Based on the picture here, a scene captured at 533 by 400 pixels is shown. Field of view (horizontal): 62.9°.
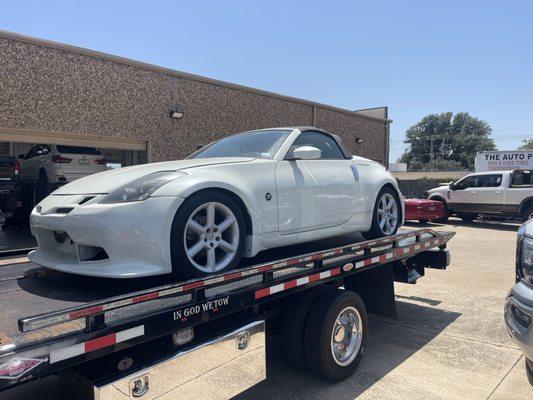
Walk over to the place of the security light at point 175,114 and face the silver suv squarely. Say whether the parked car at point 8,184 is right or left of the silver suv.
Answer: right

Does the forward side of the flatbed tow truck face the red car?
no

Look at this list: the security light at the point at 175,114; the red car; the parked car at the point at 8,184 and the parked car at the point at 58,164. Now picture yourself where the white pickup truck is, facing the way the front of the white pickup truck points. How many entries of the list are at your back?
0

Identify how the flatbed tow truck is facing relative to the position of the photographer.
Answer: facing the viewer and to the left of the viewer

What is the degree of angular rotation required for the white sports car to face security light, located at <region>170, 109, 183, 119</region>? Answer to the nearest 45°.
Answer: approximately 135° to its right

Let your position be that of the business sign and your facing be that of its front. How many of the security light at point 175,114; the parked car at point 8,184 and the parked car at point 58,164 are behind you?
0

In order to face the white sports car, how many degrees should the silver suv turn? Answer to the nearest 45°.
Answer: approximately 45° to its right

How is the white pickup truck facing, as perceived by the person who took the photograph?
facing to the left of the viewer

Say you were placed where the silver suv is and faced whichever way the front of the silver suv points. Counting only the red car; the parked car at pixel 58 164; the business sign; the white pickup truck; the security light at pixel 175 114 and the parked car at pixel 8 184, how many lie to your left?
0

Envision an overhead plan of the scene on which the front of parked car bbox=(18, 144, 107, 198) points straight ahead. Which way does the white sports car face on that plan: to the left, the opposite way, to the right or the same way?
to the left

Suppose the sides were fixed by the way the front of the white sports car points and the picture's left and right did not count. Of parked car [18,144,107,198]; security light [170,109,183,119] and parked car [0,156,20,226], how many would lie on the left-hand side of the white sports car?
0

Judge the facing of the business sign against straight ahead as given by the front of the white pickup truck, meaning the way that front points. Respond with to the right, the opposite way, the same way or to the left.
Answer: to the left

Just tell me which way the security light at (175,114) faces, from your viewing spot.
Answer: facing the viewer and to the right of the viewer

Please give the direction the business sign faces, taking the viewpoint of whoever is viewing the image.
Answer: facing the viewer

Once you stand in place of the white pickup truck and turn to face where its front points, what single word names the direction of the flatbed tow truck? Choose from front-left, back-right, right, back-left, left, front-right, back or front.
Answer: left

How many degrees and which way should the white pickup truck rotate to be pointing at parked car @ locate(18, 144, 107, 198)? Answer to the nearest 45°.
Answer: approximately 45° to its left

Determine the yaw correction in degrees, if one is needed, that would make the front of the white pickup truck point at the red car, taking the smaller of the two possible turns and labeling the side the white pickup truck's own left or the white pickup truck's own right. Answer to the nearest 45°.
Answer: approximately 45° to the white pickup truck's own left

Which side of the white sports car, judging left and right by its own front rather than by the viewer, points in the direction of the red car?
back

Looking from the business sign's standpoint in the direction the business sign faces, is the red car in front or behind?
in front

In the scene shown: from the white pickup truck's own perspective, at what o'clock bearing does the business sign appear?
The business sign is roughly at 3 o'clock from the white pickup truck.
